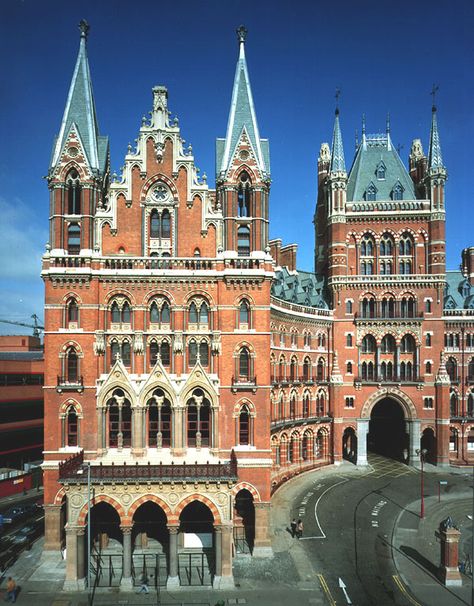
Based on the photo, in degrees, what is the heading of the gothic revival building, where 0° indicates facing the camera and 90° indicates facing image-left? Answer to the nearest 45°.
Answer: approximately 0°

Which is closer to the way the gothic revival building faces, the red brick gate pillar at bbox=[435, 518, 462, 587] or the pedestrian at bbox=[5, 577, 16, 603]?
the pedestrian

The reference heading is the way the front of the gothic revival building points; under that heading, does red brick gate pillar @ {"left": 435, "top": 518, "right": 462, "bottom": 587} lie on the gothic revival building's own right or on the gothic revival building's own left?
on the gothic revival building's own left
